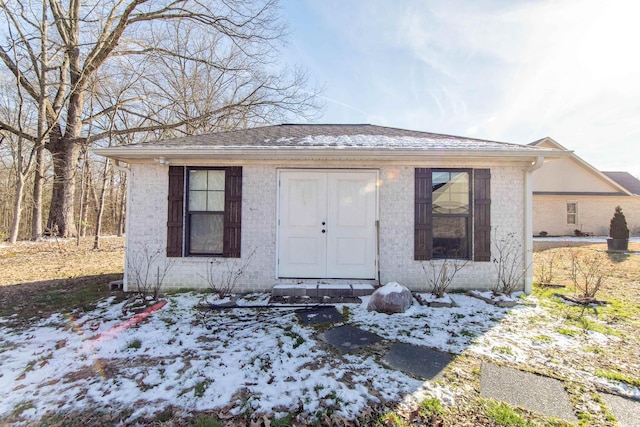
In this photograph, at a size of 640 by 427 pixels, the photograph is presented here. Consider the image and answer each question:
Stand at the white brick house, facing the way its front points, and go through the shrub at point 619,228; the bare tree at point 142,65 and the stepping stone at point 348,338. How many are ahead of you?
1

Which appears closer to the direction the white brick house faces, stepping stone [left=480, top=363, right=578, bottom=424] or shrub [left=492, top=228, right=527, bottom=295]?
the stepping stone

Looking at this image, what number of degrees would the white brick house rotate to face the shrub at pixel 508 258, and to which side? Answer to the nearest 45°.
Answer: approximately 90° to its left

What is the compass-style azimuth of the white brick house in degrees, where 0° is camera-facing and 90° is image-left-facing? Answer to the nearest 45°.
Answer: approximately 0°

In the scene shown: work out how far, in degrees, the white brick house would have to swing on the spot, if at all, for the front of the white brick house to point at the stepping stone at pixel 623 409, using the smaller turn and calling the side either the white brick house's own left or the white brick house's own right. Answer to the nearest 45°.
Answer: approximately 45° to the white brick house's own left

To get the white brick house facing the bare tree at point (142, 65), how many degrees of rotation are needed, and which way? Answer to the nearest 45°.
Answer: approximately 135° to its right

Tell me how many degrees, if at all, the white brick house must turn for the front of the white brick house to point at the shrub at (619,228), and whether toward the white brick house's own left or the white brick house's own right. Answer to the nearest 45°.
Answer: approximately 135° to the white brick house's own left

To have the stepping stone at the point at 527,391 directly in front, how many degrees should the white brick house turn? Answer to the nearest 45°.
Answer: approximately 45° to its left

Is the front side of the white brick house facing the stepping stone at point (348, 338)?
yes

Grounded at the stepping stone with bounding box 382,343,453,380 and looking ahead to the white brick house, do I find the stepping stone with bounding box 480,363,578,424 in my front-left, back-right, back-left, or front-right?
back-right

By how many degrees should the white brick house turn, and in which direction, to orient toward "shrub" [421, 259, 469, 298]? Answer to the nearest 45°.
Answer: approximately 90° to its left

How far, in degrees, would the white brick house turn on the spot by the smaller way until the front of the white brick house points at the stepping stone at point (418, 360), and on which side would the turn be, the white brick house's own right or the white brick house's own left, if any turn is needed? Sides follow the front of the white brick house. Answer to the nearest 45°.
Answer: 0° — it already faces it

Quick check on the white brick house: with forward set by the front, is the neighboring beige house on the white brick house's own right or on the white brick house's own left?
on the white brick house's own left
